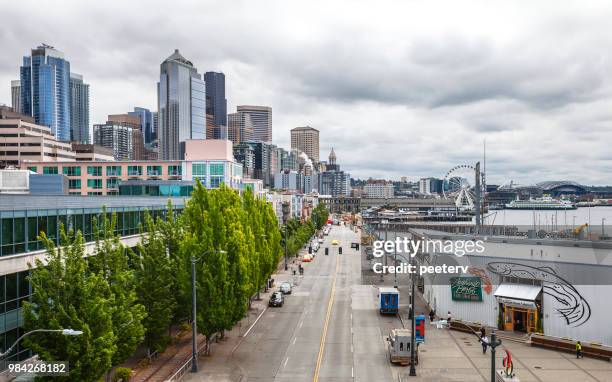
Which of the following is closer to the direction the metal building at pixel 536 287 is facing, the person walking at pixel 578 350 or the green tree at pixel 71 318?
the green tree

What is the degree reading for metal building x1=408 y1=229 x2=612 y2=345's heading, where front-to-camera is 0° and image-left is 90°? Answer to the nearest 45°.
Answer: approximately 45°

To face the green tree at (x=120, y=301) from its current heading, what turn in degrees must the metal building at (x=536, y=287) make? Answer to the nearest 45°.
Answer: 0° — it already faces it

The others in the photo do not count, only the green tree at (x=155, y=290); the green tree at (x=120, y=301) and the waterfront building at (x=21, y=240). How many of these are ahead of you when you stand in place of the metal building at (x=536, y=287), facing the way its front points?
3

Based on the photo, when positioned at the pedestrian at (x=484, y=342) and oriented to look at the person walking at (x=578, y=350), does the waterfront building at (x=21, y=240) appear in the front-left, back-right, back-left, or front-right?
back-left

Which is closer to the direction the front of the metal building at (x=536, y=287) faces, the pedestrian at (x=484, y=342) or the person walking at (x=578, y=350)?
the pedestrian

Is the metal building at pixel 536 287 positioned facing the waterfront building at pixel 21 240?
yes

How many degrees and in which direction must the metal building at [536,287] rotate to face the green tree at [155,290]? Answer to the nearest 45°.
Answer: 0° — it already faces it
